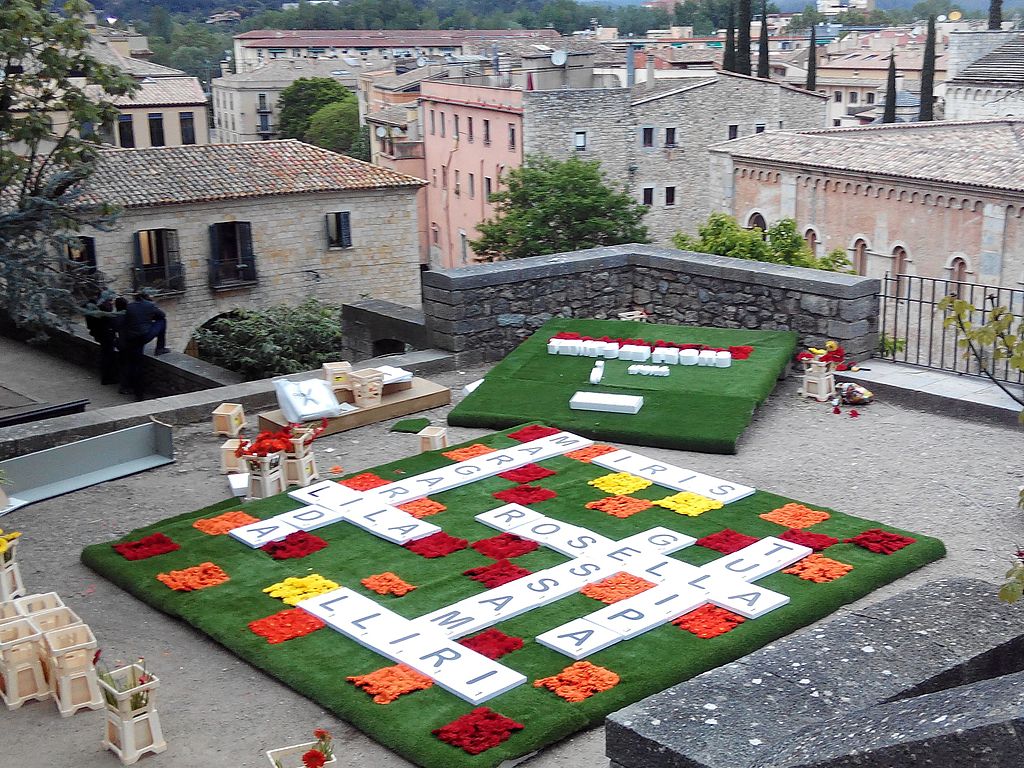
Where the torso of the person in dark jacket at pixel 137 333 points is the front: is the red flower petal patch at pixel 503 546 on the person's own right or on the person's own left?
on the person's own right

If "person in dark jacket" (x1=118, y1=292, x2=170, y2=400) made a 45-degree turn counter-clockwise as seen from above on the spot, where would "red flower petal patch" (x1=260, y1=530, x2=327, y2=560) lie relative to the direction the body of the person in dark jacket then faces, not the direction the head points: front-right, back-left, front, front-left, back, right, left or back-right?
back

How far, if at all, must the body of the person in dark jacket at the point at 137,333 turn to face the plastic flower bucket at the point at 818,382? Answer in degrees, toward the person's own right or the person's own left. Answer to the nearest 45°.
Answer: approximately 90° to the person's own right

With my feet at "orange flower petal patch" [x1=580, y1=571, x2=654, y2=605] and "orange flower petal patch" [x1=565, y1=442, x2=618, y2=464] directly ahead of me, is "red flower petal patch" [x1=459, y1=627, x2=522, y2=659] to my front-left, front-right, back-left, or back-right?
back-left

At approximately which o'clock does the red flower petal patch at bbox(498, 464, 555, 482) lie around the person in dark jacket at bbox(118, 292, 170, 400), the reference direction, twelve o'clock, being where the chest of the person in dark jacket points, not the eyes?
The red flower petal patch is roughly at 4 o'clock from the person in dark jacket.

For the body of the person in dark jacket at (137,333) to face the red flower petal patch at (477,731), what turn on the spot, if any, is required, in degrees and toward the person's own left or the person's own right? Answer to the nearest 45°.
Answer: approximately 135° to the person's own right

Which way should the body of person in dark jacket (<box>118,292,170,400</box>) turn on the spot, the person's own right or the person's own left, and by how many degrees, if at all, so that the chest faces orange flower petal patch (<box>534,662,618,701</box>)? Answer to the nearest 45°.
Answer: approximately 135° to the person's own right

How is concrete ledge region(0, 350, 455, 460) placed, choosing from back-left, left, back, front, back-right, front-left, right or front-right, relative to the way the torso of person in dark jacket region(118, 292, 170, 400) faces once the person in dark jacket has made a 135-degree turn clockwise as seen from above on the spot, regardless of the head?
front

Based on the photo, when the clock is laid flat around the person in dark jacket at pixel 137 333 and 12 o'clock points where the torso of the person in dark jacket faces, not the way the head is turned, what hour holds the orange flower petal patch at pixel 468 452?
The orange flower petal patch is roughly at 4 o'clock from the person in dark jacket.

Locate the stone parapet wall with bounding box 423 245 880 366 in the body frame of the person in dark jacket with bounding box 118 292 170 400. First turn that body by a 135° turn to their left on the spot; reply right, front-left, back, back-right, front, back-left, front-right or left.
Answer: back-left

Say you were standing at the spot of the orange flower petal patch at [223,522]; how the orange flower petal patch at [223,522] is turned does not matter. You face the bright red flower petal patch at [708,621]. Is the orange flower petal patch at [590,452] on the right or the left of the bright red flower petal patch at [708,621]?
left

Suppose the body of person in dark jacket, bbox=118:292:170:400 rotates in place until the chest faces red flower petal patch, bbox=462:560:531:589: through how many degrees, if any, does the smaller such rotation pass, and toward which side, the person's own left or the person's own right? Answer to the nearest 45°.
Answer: approximately 135° to the person's own right
